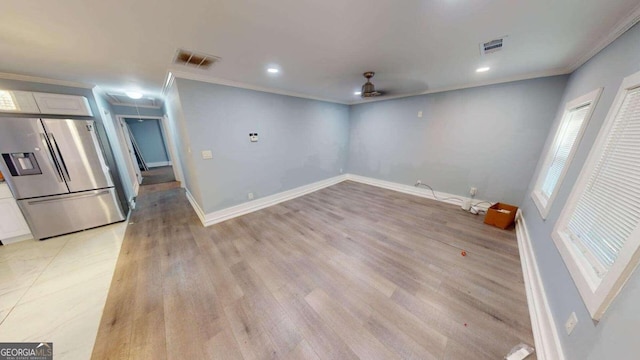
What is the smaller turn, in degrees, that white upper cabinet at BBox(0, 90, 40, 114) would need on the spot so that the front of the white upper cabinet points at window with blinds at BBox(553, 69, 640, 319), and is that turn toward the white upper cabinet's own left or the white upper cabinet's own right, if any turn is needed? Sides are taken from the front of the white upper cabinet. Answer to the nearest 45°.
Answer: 0° — it already faces it

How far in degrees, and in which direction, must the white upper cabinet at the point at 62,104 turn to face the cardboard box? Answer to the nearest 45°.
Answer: approximately 45° to its left

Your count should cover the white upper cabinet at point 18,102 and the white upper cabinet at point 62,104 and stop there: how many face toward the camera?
2

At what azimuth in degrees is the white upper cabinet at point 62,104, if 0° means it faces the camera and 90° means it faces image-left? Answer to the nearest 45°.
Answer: approximately 0°

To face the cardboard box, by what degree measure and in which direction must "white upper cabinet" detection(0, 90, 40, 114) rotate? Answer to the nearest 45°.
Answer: approximately 45° to its left

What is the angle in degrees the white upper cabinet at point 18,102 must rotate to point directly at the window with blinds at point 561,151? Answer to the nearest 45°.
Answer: approximately 45° to its left
